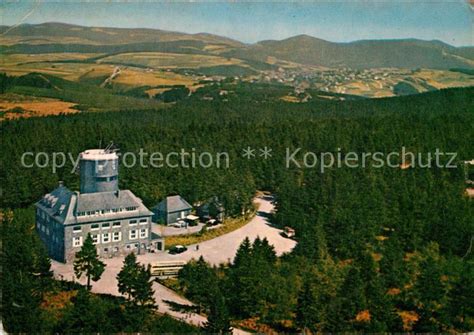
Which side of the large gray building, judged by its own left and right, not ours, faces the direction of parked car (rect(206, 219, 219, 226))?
left

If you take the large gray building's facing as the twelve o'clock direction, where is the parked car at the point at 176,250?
The parked car is roughly at 11 o'clock from the large gray building.

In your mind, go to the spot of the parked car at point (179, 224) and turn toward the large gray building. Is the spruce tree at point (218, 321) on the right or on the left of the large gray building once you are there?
left

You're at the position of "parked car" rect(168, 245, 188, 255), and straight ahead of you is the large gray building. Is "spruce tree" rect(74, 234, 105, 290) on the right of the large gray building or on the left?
left

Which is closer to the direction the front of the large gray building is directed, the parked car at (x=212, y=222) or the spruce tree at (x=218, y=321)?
the spruce tree

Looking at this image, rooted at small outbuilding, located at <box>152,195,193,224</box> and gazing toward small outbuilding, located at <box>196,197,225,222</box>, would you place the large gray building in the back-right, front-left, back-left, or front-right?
back-right

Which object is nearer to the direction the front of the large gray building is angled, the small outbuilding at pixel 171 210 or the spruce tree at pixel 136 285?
the spruce tree

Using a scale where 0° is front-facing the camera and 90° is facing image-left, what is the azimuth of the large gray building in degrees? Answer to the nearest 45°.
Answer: approximately 315°

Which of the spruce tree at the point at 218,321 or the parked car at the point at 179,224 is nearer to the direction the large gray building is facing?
the spruce tree

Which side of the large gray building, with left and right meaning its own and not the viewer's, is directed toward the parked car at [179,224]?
left

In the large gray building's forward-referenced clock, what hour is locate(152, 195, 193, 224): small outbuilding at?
The small outbuilding is roughly at 9 o'clock from the large gray building.
